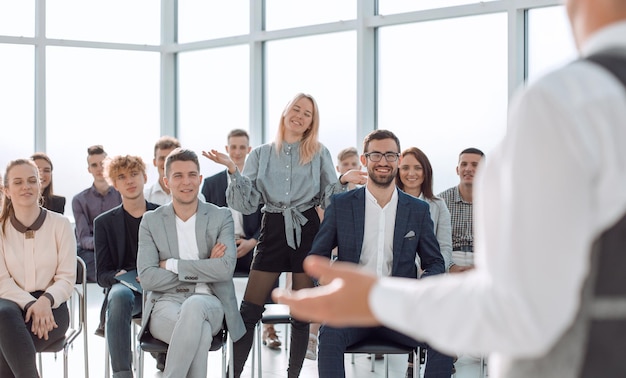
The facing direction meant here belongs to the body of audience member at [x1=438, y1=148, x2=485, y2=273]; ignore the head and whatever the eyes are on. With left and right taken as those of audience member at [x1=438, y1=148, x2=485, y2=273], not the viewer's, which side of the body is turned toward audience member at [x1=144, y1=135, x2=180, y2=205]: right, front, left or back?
right

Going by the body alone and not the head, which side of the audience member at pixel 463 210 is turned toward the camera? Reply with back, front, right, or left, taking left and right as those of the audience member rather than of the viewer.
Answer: front

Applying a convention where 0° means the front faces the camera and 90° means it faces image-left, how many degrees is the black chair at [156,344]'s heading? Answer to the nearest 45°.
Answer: approximately 0°

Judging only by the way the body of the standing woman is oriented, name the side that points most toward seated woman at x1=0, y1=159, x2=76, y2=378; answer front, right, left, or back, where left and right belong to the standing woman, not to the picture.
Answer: right

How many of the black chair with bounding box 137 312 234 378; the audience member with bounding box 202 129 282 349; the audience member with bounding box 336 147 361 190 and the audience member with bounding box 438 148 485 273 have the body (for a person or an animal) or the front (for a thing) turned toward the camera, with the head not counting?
4

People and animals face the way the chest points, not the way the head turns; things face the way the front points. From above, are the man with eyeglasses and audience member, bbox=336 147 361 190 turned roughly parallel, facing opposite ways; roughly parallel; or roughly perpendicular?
roughly parallel

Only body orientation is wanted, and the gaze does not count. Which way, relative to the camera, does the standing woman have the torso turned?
toward the camera

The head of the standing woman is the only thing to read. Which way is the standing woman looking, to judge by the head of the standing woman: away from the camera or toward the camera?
toward the camera

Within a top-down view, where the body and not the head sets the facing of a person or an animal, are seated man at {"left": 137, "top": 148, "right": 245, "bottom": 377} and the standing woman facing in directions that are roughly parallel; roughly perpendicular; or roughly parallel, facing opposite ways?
roughly parallel

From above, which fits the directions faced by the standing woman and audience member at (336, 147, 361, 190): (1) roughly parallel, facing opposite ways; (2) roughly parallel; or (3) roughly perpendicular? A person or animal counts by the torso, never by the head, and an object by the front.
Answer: roughly parallel

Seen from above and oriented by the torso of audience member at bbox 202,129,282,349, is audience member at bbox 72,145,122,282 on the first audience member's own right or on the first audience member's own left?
on the first audience member's own right
